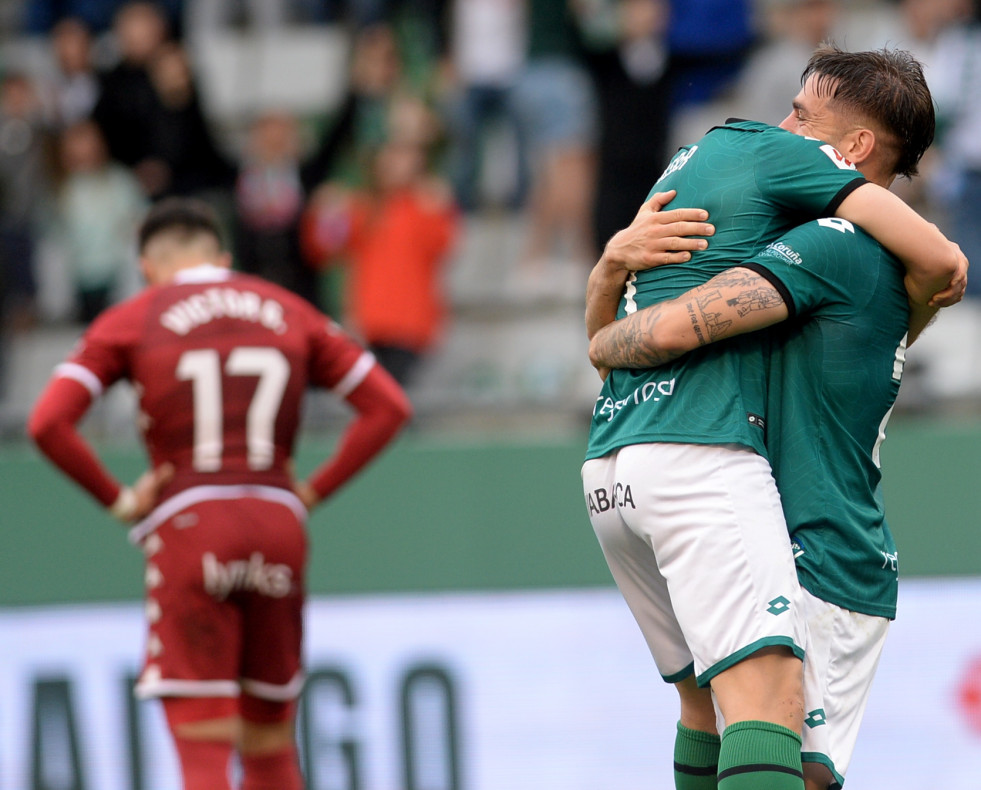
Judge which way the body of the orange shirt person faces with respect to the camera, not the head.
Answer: toward the camera

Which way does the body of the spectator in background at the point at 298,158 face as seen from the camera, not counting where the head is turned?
toward the camera

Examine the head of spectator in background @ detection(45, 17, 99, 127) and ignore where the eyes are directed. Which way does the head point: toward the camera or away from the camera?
toward the camera

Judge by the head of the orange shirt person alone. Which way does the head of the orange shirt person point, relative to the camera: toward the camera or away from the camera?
toward the camera

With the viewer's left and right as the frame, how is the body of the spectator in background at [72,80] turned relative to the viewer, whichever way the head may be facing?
facing the viewer

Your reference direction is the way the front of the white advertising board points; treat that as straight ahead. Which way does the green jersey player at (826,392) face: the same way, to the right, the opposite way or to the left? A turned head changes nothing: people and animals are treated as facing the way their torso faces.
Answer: to the right

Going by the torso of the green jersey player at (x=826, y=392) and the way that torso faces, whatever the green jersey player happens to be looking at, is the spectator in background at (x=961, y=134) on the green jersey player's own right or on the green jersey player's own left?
on the green jersey player's own right

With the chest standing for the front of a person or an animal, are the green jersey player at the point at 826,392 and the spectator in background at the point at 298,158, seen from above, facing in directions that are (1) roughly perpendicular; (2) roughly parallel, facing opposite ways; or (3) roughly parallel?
roughly perpendicular

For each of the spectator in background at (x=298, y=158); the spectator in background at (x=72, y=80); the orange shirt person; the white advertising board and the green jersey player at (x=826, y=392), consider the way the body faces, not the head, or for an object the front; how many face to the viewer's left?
1
